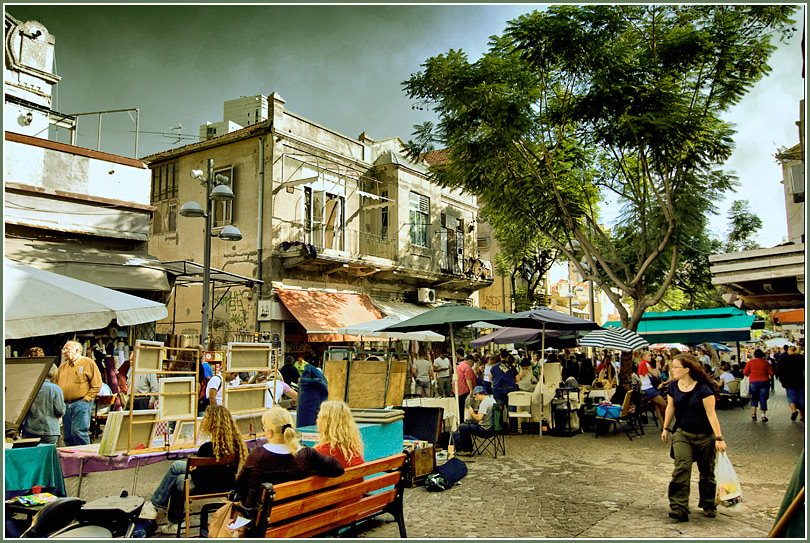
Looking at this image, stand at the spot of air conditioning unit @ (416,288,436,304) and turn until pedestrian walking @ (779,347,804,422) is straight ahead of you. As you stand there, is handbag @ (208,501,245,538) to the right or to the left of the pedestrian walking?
right

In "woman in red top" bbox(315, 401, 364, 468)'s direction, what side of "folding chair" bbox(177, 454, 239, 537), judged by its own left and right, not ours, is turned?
right

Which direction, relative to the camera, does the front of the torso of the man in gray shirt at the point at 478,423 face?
to the viewer's left

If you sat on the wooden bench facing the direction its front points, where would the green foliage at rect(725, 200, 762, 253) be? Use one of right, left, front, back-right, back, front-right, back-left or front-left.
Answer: right

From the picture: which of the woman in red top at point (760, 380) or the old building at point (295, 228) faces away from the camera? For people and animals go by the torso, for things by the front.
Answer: the woman in red top

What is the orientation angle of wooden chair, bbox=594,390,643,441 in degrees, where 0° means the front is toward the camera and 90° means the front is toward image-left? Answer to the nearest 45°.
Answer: approximately 90°

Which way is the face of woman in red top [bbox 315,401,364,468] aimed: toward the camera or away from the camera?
away from the camera

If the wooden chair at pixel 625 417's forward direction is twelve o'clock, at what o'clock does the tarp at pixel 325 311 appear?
The tarp is roughly at 1 o'clock from the wooden chair.

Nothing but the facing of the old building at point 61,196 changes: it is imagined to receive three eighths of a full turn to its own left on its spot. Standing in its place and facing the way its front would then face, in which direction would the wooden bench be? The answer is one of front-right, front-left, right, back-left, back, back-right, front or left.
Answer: back

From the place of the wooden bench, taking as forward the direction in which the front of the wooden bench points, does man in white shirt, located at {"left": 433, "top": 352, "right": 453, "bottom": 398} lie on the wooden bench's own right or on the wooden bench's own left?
on the wooden bench's own right

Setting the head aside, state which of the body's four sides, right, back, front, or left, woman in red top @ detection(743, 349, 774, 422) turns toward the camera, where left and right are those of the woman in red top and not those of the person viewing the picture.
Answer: back
